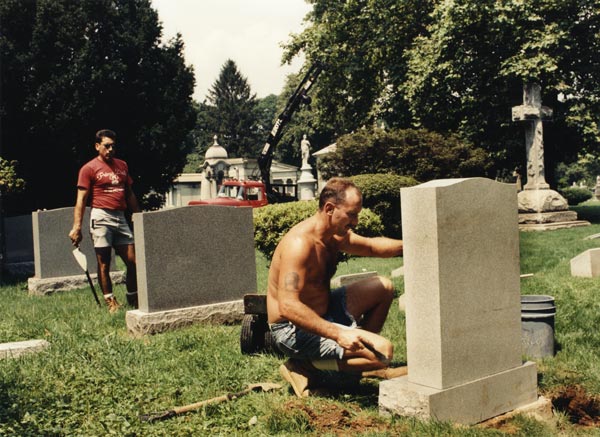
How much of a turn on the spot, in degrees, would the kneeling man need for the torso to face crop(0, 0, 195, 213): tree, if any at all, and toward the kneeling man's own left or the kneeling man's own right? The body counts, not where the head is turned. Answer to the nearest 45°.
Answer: approximately 135° to the kneeling man's own left

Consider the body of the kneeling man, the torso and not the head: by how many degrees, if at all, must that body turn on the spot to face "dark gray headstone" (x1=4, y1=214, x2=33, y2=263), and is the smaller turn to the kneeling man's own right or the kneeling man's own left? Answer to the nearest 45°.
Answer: approximately 135° to the kneeling man's own left

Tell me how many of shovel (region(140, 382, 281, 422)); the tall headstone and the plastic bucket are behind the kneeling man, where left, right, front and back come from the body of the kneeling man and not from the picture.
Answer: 1

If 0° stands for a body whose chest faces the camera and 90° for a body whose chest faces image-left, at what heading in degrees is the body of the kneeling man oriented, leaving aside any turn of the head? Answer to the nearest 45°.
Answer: approximately 270°

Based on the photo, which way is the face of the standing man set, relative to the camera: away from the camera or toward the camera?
toward the camera

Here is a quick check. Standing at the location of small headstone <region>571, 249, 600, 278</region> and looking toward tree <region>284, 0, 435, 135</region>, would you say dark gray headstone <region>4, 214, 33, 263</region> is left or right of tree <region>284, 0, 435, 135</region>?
left

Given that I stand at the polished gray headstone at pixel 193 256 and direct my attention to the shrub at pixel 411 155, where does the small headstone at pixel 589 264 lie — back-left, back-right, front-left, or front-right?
front-right

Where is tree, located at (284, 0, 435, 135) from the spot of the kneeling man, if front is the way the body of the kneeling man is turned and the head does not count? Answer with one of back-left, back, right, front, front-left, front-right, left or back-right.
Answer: left

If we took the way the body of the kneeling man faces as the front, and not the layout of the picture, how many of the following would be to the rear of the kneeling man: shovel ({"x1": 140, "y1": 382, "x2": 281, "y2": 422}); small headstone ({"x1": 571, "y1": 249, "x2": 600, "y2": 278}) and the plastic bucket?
1

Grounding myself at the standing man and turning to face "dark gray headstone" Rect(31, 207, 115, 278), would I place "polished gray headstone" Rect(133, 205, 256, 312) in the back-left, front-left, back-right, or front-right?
back-right

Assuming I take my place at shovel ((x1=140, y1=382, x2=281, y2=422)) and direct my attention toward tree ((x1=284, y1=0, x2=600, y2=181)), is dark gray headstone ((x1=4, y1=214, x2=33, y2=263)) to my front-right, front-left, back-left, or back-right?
front-left

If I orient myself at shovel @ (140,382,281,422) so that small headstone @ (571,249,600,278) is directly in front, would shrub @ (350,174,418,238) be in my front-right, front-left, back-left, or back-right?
front-left

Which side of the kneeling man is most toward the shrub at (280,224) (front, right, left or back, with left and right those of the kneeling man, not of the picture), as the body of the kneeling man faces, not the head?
left

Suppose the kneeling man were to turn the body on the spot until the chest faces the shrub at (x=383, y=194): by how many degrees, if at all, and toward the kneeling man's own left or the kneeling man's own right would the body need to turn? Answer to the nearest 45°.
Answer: approximately 90° to the kneeling man's own left

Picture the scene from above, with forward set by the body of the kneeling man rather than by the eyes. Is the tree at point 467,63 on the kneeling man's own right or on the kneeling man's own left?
on the kneeling man's own left

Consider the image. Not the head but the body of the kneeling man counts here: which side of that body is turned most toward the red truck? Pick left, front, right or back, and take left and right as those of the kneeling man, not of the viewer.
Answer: left

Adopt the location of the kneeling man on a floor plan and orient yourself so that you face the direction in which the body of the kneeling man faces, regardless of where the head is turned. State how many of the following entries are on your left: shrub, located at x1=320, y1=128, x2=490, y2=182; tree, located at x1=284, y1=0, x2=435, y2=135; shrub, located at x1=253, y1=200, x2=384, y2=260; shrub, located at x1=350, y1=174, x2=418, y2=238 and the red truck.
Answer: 5
